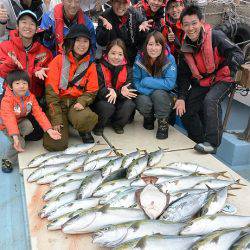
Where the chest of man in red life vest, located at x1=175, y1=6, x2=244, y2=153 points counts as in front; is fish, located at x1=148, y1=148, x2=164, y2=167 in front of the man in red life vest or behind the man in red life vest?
in front

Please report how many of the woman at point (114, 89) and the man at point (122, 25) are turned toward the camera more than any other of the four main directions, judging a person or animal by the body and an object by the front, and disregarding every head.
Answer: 2

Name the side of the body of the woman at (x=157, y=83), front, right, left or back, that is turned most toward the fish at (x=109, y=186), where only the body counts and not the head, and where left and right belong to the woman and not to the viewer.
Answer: front

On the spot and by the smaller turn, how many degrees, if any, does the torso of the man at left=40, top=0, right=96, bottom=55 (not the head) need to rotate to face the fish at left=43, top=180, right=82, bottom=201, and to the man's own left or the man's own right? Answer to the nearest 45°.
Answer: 0° — they already face it

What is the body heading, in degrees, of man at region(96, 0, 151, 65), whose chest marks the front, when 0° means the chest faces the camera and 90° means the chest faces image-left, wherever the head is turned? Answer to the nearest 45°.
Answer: approximately 0°

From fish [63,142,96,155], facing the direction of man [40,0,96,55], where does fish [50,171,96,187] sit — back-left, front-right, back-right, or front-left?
back-left

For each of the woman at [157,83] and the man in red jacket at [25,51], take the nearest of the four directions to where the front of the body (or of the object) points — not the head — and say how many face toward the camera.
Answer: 2

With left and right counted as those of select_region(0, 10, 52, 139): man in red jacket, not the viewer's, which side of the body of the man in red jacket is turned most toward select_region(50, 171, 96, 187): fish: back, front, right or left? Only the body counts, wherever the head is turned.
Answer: front

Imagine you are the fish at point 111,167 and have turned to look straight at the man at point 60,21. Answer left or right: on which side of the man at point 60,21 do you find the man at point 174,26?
right
